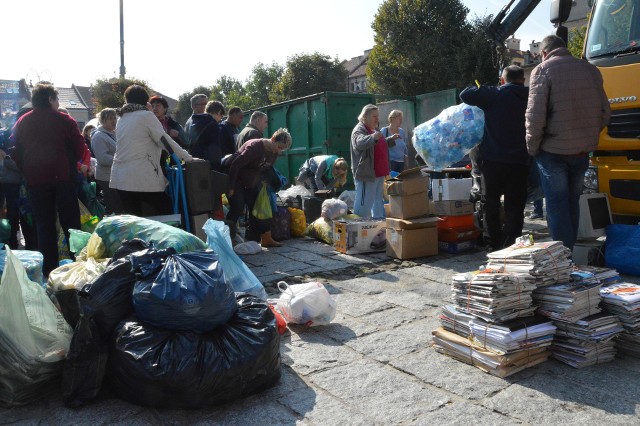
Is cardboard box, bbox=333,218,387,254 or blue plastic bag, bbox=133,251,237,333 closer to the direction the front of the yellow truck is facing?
the blue plastic bag

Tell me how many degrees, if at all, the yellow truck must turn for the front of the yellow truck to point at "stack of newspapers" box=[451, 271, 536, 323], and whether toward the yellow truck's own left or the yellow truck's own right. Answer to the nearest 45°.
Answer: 0° — it already faces it

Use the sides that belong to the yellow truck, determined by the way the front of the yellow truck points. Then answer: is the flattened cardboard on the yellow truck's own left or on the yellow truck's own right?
on the yellow truck's own right

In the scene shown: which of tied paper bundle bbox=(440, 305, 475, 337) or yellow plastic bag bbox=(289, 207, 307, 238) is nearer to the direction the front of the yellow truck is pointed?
the tied paper bundle

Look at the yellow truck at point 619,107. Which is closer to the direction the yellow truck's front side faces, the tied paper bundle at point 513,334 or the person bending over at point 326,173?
the tied paper bundle

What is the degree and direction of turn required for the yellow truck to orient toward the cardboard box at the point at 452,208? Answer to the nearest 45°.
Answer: approximately 90° to its right

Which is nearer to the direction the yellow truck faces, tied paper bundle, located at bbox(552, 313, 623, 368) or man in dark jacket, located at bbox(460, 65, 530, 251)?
the tied paper bundle

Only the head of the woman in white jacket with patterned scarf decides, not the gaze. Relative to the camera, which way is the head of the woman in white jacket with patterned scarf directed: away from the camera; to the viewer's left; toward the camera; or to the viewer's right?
away from the camera

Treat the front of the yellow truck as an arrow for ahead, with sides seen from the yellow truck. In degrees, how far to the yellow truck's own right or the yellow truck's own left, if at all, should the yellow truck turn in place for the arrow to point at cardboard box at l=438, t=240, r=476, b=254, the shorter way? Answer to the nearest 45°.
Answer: approximately 90° to the yellow truck's own right

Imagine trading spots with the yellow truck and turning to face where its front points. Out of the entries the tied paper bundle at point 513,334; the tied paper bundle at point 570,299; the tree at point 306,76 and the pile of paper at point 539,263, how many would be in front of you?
3

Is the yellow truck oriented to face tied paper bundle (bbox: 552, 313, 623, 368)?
yes

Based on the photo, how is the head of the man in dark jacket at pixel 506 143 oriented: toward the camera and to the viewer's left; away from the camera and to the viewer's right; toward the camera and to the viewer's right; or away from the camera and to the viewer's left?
away from the camera and to the viewer's left

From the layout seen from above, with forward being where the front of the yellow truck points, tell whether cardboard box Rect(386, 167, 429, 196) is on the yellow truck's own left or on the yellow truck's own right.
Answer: on the yellow truck's own right

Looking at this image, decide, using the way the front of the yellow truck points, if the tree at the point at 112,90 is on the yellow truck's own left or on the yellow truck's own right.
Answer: on the yellow truck's own right

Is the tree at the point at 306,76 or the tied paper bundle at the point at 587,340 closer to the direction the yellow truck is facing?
the tied paper bundle
